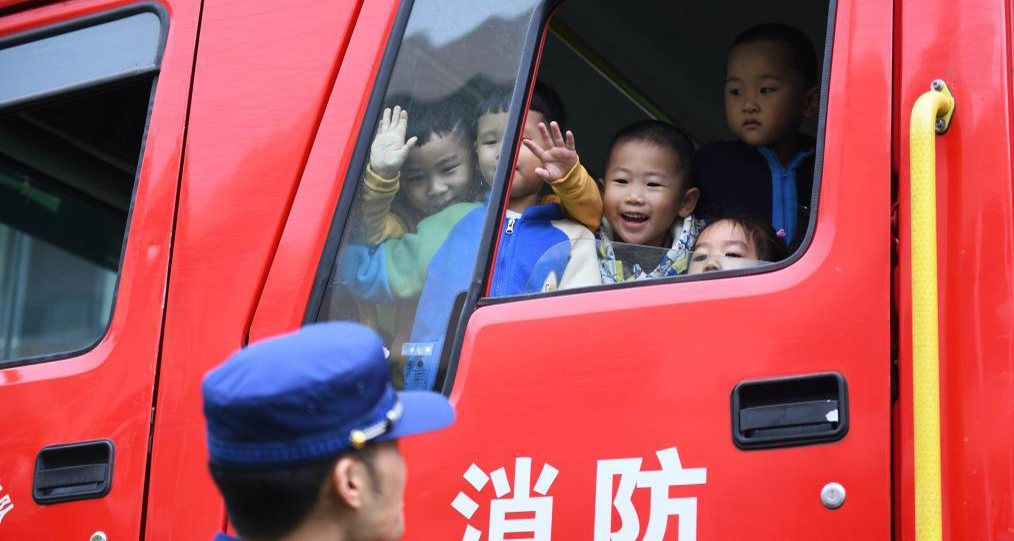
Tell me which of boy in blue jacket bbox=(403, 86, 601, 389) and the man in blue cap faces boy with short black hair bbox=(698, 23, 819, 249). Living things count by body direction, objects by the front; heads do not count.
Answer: the man in blue cap

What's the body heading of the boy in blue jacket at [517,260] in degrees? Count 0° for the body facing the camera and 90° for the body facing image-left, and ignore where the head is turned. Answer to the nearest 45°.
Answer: approximately 45°

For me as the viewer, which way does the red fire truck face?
facing to the left of the viewer

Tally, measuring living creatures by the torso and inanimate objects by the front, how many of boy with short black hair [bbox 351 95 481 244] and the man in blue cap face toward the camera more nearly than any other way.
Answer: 1

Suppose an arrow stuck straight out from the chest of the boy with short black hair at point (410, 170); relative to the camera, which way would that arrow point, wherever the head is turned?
toward the camera

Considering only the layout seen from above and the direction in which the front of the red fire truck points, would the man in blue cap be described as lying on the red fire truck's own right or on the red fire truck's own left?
on the red fire truck's own left

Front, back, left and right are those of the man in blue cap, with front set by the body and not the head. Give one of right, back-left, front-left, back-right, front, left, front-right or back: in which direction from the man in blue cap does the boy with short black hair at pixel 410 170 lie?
front-left

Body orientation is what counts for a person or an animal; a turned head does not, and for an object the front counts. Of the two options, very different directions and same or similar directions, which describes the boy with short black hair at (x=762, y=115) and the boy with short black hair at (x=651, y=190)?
same or similar directions

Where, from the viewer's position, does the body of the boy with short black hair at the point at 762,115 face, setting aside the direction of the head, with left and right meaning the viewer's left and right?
facing the viewer and to the left of the viewer

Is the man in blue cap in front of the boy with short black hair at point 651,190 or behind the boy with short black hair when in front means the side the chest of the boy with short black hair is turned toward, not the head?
in front

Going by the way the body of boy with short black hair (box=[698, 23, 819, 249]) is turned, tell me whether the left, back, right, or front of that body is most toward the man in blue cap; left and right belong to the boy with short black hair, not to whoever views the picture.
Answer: front

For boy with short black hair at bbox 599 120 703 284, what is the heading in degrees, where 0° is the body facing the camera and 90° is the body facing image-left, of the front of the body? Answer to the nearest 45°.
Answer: approximately 45°

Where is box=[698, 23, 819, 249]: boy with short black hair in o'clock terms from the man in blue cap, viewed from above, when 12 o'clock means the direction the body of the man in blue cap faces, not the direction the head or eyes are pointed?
The boy with short black hair is roughly at 12 o'clock from the man in blue cap.
